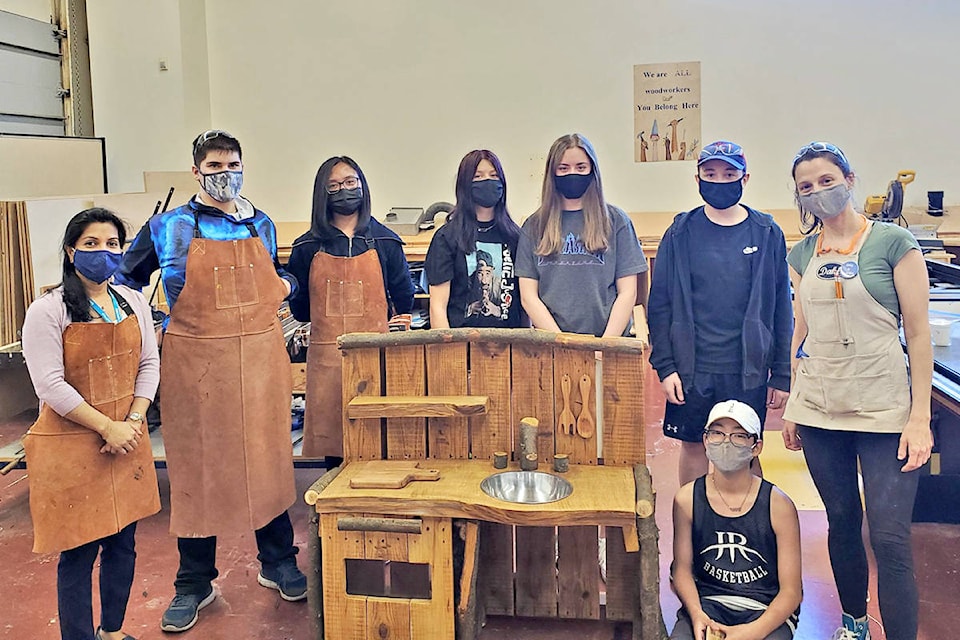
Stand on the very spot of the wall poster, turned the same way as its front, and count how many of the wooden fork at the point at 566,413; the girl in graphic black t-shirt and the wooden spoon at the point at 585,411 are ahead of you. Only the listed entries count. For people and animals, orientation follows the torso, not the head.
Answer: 3

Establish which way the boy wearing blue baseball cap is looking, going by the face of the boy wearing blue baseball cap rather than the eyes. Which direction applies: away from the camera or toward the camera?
toward the camera

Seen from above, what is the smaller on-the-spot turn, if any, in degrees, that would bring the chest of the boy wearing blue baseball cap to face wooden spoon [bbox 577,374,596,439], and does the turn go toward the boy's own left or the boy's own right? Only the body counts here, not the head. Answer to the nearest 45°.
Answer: approximately 45° to the boy's own right

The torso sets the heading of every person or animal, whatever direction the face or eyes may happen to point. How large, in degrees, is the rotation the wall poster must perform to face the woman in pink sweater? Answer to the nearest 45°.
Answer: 0° — it already faces them

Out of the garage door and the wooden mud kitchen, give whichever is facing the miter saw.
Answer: the garage door

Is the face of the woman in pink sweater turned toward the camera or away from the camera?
toward the camera

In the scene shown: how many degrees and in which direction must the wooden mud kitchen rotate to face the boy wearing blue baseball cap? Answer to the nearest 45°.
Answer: approximately 90° to its left

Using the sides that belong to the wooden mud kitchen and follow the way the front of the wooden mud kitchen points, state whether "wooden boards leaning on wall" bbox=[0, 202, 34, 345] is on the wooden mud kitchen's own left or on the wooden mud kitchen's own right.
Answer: on the wooden mud kitchen's own right

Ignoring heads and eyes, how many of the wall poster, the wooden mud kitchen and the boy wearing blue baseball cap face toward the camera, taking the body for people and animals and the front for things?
3

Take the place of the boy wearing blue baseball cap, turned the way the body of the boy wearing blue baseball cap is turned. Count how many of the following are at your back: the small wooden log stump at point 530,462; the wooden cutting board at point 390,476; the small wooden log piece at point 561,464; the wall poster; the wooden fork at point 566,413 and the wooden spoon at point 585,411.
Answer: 1

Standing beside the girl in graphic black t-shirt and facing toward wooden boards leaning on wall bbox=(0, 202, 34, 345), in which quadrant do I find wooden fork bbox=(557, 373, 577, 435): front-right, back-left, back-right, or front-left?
back-left

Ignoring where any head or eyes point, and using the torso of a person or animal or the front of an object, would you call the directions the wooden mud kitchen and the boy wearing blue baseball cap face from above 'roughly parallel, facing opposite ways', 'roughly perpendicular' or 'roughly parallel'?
roughly parallel

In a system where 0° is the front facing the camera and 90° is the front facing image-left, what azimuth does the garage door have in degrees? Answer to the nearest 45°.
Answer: approximately 315°

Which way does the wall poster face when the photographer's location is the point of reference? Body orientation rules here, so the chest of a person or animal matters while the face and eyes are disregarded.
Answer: facing the viewer

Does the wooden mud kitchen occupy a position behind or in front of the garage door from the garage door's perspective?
in front

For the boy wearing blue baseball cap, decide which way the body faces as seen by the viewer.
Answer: toward the camera

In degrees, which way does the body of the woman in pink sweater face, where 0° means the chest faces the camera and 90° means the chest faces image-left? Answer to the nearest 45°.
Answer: approximately 315°
